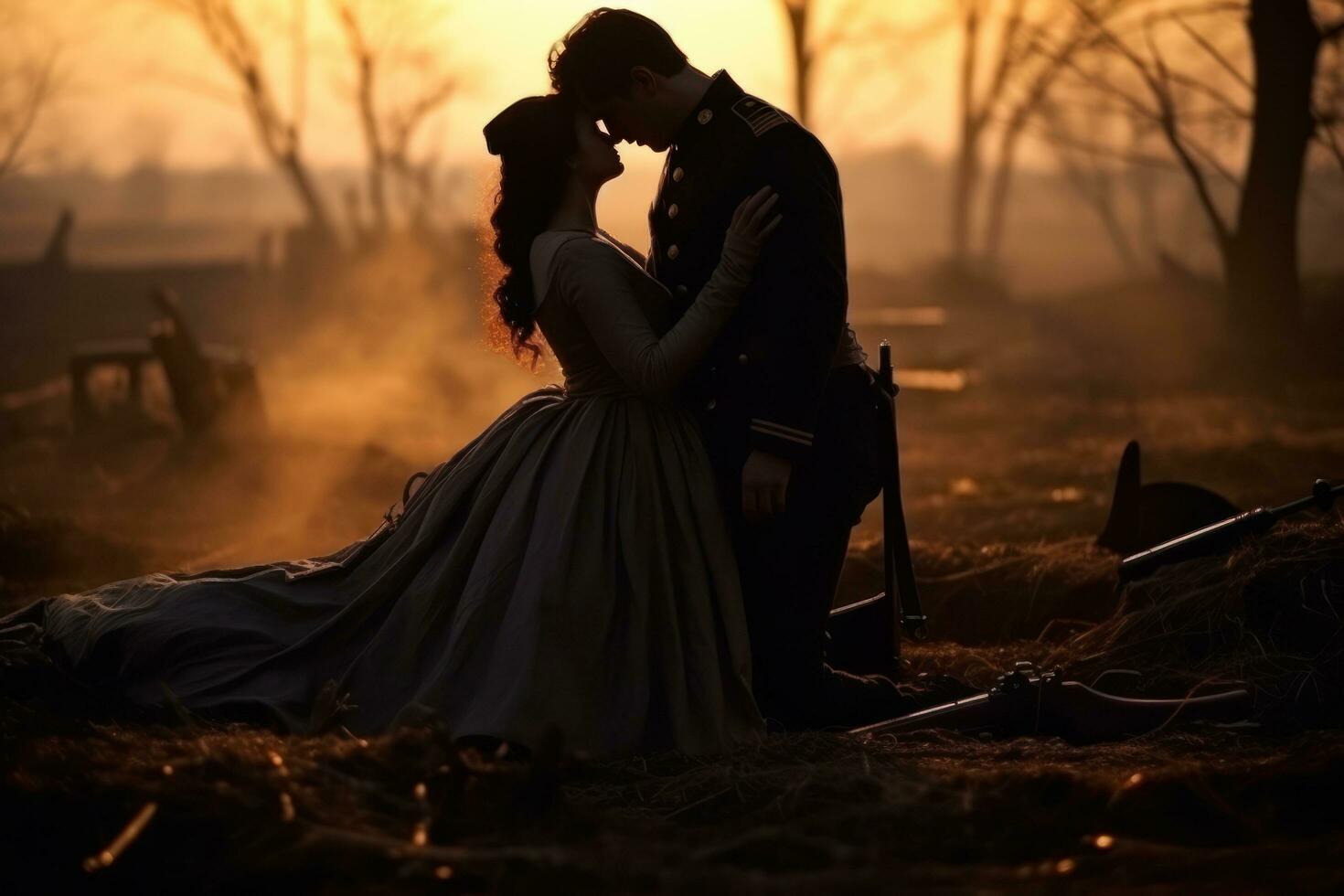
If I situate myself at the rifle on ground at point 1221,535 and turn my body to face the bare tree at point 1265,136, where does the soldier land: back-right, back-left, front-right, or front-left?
back-left

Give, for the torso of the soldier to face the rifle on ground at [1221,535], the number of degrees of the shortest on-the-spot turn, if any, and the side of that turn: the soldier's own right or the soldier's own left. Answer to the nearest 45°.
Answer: approximately 135° to the soldier's own right

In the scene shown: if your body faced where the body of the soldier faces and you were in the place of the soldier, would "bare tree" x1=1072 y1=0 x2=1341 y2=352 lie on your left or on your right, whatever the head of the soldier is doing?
on your right

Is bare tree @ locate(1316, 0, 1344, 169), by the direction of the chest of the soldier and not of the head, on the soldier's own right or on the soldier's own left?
on the soldier's own right

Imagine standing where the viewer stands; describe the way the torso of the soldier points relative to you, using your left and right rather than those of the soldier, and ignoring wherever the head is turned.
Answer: facing to the left of the viewer

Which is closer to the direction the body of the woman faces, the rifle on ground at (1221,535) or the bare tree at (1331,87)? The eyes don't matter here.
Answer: the rifle on ground

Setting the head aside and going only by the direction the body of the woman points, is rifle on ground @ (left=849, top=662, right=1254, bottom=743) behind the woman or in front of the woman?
in front

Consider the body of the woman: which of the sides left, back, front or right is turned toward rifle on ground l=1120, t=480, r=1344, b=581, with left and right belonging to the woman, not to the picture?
front

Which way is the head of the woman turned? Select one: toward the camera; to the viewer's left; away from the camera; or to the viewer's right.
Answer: to the viewer's right

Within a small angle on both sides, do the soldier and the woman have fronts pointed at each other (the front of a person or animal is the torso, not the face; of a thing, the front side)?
yes

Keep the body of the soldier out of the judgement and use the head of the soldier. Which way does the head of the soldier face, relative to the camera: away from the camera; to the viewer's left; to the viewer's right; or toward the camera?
to the viewer's left

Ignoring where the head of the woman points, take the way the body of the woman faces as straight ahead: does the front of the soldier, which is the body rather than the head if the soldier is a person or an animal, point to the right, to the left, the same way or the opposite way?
the opposite way

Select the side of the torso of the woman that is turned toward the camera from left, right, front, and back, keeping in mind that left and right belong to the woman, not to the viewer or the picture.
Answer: right
